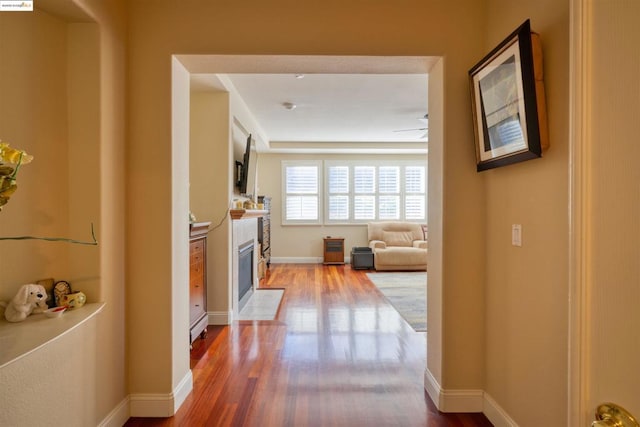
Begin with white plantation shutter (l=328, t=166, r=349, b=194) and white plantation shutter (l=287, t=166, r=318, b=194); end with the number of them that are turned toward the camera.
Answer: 2

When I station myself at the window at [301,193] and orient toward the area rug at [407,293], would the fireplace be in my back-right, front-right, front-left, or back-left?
front-right

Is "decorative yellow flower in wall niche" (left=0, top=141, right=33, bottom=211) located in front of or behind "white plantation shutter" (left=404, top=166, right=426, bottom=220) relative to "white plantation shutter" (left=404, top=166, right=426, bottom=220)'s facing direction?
in front

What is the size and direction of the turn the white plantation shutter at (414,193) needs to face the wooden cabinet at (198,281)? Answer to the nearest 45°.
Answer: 0° — it already faces it

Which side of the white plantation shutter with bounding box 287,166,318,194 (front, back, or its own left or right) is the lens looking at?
front

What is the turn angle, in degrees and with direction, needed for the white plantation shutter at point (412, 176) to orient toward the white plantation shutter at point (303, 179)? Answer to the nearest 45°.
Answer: approximately 90° to its right

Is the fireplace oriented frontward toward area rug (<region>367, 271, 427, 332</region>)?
yes

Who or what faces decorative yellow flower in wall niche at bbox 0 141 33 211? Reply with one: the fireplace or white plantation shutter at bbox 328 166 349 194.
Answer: the white plantation shutter

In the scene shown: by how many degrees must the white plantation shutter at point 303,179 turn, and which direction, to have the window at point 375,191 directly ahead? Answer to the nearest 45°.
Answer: approximately 90° to its left

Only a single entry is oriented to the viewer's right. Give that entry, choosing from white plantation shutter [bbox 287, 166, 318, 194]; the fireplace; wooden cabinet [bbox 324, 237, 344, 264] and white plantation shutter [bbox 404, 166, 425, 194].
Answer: the fireplace

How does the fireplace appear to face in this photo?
to the viewer's right

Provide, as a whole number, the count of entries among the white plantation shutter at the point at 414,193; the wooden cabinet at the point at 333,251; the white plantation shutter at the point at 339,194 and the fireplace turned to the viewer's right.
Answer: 1

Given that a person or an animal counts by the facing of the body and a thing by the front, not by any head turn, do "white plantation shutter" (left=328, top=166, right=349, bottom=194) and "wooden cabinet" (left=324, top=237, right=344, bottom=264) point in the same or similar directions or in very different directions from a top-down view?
same or similar directions

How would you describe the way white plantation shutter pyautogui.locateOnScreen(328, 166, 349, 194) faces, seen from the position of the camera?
facing the viewer

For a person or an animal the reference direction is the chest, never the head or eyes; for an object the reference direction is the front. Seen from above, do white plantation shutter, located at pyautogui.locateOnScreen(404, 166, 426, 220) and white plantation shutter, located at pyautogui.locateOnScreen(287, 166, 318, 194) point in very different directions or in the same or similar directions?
same or similar directions

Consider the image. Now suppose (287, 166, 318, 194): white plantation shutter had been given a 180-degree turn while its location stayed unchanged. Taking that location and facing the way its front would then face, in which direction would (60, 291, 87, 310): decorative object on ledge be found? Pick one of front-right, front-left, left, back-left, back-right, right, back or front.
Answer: back

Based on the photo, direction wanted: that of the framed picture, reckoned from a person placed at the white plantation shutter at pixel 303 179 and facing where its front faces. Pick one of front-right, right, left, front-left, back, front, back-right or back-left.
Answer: front

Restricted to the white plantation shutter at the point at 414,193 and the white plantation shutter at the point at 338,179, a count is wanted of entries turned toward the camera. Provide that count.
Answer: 2

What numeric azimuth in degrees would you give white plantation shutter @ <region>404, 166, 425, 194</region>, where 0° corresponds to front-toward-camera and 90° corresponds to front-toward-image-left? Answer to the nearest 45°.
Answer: approximately 0°

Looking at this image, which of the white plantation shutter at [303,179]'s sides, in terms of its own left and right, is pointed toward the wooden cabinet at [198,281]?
front

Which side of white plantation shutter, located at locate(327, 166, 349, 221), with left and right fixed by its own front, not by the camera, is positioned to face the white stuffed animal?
front
